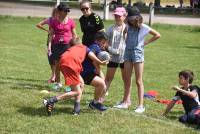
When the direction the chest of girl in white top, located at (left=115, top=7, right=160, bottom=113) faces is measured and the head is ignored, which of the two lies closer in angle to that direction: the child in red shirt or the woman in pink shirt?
the child in red shirt

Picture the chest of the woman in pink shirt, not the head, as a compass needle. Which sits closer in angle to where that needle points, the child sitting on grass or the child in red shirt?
the child in red shirt

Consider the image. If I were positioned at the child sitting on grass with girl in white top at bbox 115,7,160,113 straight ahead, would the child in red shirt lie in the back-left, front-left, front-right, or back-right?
front-left

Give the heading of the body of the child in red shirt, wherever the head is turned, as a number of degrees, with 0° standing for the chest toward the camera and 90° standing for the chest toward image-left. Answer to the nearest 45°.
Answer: approximately 225°

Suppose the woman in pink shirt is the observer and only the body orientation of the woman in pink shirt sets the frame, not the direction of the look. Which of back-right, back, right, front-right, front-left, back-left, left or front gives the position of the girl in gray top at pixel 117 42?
front-left

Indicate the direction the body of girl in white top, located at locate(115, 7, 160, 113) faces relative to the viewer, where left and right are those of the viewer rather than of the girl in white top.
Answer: facing the viewer and to the left of the viewer

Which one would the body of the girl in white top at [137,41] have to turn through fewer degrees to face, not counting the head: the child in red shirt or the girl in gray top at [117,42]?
the child in red shirt

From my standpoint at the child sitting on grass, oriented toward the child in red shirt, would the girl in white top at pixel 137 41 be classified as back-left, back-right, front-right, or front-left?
front-right

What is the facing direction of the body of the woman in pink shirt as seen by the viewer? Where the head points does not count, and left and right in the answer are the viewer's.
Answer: facing the viewer

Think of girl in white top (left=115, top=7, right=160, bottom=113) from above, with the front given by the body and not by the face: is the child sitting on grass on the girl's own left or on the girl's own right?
on the girl's own left

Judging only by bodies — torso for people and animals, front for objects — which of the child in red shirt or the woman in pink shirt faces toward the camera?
the woman in pink shirt

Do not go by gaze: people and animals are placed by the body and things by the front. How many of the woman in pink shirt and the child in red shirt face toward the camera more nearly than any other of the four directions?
1

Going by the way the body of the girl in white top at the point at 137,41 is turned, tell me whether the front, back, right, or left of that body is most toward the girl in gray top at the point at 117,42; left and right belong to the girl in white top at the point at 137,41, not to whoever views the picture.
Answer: right
